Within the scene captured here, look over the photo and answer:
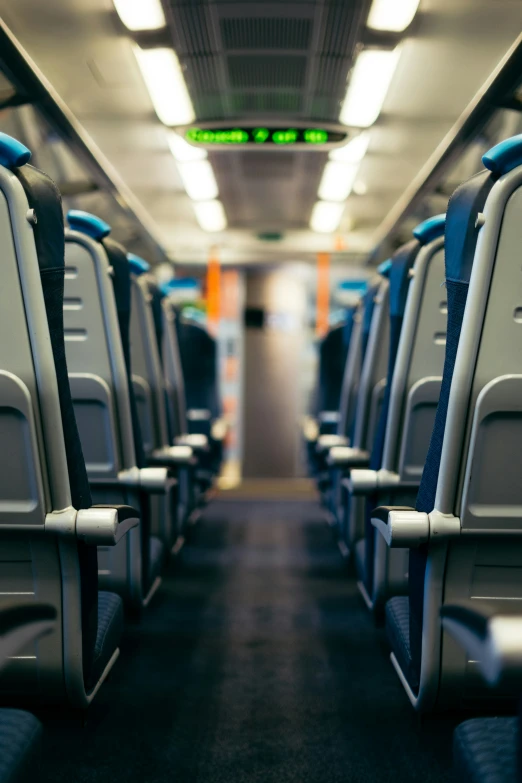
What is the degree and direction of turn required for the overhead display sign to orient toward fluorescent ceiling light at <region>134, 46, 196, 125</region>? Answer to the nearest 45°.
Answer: approximately 45° to its right

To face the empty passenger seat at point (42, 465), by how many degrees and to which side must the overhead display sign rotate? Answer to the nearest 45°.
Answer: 0° — it already faces it

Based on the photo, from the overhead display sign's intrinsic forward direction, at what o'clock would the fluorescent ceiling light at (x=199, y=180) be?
The fluorescent ceiling light is roughly at 5 o'clock from the overhead display sign.

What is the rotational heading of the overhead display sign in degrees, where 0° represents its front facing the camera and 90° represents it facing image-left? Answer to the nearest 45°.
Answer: approximately 0°

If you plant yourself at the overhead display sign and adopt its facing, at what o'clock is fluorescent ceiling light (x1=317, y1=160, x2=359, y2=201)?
The fluorescent ceiling light is roughly at 7 o'clock from the overhead display sign.

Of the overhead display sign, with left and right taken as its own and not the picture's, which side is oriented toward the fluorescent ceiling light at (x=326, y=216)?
back

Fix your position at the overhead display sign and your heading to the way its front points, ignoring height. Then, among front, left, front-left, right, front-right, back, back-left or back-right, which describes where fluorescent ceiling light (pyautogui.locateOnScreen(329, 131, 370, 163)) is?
back-left

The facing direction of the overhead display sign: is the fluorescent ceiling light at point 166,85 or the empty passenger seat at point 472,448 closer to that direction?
the empty passenger seat

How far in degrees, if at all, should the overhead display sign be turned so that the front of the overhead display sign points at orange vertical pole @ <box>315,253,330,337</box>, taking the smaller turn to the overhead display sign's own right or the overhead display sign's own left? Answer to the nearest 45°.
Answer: approximately 180°
